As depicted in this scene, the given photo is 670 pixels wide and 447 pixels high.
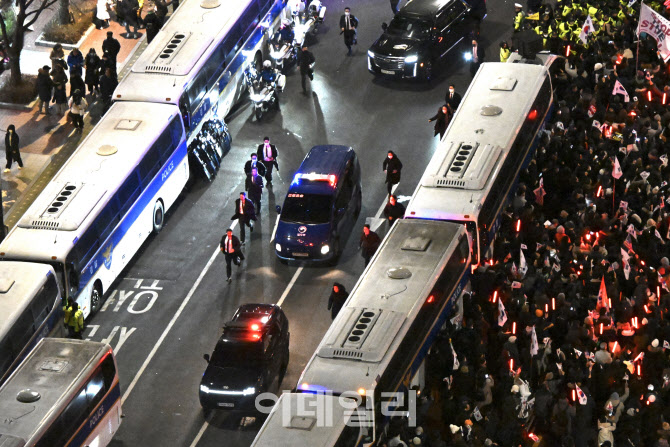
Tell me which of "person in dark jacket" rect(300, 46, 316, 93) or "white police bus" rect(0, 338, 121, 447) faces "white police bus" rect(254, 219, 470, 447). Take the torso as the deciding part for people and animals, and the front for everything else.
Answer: the person in dark jacket

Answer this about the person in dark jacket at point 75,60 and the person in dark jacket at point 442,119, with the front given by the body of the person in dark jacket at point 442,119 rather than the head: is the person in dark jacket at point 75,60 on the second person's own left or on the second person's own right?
on the second person's own right

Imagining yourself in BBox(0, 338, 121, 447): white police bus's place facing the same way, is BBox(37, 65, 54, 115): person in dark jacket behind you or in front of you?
behind

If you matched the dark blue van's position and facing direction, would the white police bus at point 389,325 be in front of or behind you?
in front

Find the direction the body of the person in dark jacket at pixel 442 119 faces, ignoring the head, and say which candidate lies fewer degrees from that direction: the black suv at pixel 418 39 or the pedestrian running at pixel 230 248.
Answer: the pedestrian running

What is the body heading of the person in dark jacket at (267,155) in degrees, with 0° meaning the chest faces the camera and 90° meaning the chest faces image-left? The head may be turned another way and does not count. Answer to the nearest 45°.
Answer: approximately 0°

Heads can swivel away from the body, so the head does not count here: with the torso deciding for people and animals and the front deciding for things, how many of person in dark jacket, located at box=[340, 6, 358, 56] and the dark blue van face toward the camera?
2

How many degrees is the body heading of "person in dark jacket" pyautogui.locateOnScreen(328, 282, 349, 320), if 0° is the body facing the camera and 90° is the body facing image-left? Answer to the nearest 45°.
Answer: approximately 45°

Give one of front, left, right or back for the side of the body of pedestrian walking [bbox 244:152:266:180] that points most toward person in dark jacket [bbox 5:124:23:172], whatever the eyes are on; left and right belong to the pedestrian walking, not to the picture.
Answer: right

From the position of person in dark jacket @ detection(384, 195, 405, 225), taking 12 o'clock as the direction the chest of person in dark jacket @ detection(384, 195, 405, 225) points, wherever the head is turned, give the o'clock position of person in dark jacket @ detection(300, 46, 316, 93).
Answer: person in dark jacket @ detection(300, 46, 316, 93) is roughly at 4 o'clock from person in dark jacket @ detection(384, 195, 405, 225).

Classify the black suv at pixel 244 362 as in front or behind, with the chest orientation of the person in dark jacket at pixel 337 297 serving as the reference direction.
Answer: in front
